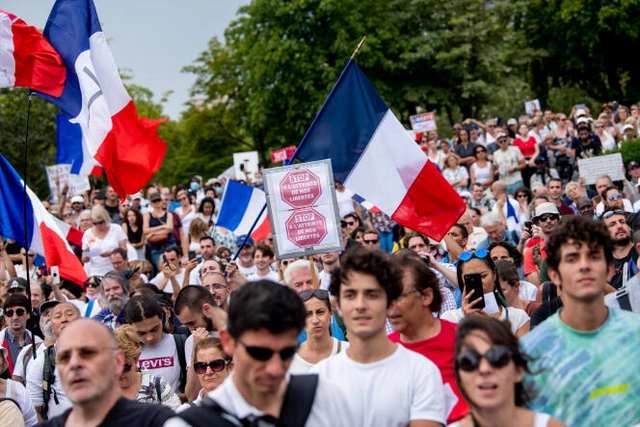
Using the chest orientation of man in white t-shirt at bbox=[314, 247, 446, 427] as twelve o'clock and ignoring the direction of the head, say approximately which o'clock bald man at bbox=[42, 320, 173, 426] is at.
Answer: The bald man is roughly at 3 o'clock from the man in white t-shirt.

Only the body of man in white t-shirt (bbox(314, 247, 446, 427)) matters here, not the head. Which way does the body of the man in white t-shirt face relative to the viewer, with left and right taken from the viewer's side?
facing the viewer

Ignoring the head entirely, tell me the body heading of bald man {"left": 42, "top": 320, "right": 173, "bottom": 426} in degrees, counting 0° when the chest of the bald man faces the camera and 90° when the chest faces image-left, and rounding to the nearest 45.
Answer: approximately 45°

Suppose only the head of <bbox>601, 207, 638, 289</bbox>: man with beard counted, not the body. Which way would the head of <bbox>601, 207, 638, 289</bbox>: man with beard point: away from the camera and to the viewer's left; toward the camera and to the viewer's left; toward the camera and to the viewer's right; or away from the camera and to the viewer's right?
toward the camera and to the viewer's left

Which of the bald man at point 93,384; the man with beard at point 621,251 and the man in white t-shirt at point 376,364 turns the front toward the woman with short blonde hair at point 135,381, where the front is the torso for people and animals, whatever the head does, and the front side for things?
the man with beard

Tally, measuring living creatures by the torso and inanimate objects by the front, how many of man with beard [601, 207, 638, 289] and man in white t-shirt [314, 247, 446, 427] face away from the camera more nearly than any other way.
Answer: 0

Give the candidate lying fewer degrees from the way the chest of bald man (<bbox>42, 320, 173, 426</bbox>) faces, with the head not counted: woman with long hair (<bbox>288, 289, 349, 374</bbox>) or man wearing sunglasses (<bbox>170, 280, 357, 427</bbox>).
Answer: the man wearing sunglasses

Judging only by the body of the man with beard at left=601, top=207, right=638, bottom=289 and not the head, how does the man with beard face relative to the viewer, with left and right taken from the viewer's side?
facing the viewer and to the left of the viewer

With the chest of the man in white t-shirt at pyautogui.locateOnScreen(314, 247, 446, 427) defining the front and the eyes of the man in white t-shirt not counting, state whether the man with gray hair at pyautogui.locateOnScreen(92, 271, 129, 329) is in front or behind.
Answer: behind

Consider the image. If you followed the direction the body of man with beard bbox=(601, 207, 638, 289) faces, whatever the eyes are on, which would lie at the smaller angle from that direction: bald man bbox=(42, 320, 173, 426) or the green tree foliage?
the bald man

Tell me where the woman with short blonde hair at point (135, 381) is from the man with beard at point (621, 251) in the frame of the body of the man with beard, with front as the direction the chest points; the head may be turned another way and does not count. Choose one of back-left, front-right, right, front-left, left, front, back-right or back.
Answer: front

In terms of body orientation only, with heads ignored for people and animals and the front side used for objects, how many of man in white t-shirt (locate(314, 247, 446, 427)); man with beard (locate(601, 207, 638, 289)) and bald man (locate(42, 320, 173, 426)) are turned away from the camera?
0
